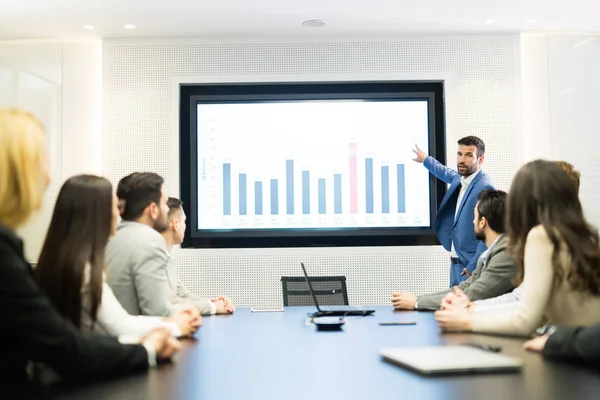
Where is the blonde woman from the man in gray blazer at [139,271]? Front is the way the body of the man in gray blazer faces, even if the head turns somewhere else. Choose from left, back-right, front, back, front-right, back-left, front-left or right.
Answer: back-right

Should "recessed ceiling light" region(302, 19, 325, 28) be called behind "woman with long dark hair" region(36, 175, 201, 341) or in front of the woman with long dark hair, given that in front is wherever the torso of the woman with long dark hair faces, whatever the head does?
in front

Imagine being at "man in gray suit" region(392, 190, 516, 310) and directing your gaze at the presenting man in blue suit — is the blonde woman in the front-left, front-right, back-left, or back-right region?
back-left

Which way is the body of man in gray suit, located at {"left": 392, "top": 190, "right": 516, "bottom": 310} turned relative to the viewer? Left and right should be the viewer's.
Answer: facing to the left of the viewer

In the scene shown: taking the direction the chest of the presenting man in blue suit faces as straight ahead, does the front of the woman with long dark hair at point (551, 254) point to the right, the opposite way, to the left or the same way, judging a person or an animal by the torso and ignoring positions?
to the right

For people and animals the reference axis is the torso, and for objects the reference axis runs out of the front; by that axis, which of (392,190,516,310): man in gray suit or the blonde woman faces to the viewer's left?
the man in gray suit

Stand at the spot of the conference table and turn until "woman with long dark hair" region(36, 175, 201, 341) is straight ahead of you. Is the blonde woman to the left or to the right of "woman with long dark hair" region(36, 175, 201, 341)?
left

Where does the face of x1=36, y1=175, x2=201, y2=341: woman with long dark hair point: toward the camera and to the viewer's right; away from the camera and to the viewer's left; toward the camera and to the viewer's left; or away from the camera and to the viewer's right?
away from the camera and to the viewer's right

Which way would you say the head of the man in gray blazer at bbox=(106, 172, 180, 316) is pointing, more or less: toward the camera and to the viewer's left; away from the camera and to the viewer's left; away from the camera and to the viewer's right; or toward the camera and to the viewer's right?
away from the camera and to the viewer's right

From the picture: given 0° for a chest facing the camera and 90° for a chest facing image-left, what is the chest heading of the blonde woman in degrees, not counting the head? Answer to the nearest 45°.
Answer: approximately 225°
